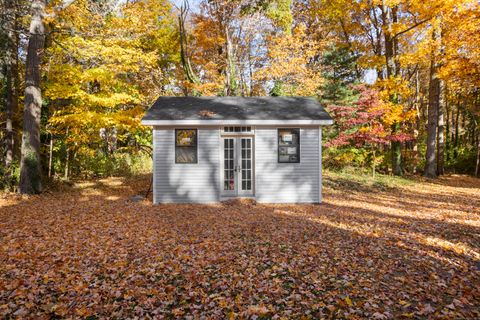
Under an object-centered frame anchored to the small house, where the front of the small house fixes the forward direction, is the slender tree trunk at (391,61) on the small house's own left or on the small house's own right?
on the small house's own left

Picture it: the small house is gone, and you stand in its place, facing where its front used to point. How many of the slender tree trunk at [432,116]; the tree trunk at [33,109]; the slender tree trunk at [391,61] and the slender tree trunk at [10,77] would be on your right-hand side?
2

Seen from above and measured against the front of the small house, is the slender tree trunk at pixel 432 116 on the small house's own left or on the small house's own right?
on the small house's own left

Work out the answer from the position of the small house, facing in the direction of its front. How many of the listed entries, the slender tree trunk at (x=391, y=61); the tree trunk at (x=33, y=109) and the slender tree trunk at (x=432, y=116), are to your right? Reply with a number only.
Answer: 1

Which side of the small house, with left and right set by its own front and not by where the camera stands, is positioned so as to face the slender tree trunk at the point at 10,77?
right

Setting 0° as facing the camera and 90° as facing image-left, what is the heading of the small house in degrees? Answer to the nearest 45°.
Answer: approximately 0°

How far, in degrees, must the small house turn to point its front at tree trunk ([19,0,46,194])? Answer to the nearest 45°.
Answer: approximately 90° to its right

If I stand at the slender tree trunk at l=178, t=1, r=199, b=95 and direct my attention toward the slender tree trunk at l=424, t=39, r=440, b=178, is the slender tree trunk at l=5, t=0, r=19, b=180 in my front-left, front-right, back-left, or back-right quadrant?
back-right

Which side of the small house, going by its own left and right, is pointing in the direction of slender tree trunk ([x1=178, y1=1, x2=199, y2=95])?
back
